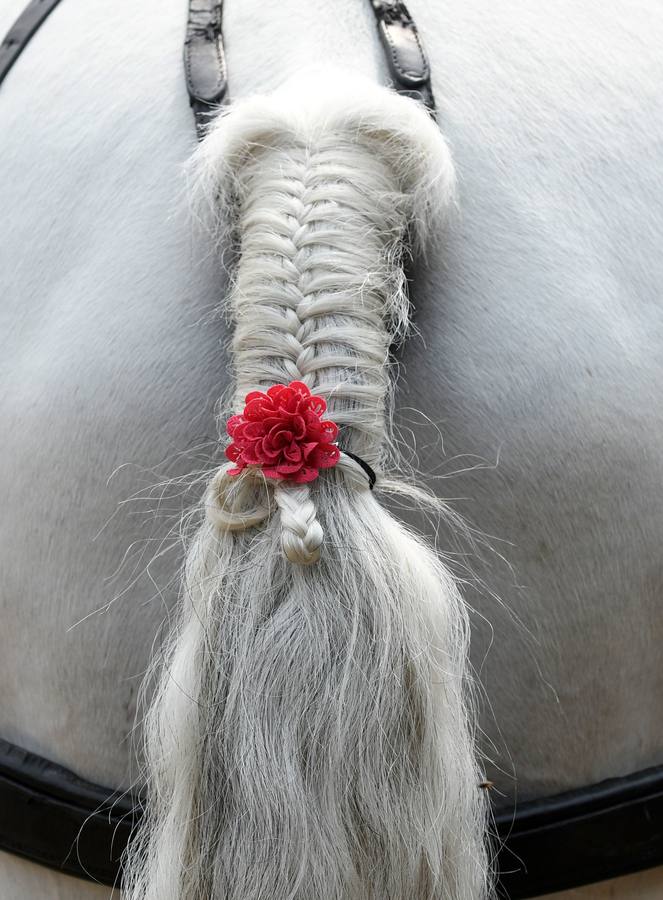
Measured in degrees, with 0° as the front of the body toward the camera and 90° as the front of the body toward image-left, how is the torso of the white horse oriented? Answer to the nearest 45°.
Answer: approximately 180°
